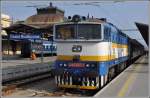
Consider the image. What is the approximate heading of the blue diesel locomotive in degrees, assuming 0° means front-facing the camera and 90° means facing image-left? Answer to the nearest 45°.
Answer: approximately 45°
